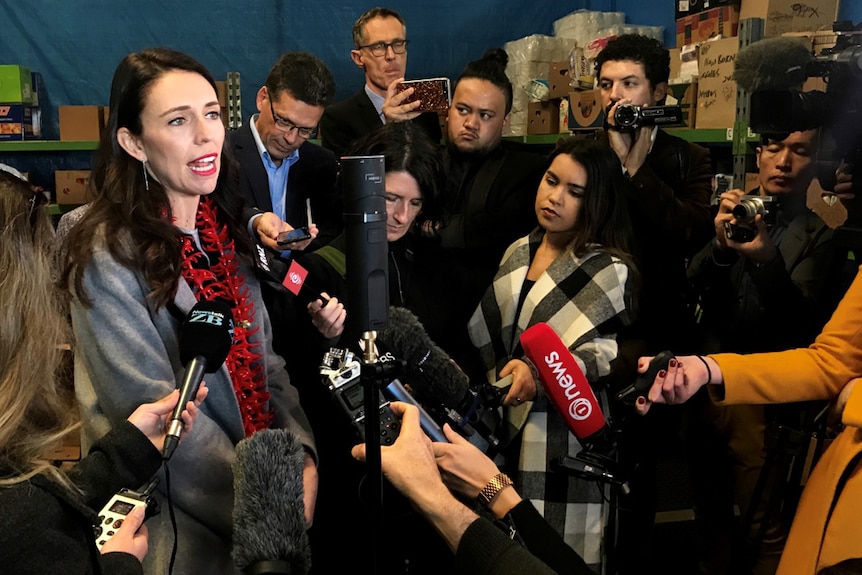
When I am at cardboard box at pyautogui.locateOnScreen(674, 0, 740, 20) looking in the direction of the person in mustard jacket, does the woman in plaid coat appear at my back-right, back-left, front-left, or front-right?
front-right

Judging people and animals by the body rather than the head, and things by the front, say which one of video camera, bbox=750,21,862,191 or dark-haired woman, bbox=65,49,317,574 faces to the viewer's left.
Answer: the video camera

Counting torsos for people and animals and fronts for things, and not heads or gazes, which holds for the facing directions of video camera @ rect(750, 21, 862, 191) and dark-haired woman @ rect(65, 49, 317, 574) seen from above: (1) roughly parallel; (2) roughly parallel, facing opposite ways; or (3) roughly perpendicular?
roughly parallel, facing opposite ways

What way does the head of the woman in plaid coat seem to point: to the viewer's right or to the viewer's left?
to the viewer's left

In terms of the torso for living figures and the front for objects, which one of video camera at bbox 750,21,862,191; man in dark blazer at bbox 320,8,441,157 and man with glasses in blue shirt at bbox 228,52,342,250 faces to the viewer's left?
the video camera

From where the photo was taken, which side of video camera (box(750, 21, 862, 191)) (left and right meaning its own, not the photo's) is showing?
left

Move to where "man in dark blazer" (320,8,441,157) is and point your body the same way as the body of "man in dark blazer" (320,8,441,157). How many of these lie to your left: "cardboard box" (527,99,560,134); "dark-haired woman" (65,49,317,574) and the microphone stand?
1

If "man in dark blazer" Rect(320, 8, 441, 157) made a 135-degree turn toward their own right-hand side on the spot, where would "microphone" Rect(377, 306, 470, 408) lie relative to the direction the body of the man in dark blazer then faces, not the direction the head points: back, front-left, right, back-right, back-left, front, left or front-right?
left

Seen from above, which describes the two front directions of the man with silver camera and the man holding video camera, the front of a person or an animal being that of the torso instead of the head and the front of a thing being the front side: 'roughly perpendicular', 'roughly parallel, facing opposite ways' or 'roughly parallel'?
roughly parallel

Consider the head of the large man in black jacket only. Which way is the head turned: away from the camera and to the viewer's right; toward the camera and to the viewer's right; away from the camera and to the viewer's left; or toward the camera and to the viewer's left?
toward the camera and to the viewer's left

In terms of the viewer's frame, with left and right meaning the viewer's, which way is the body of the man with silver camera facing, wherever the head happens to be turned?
facing the viewer and to the left of the viewer
